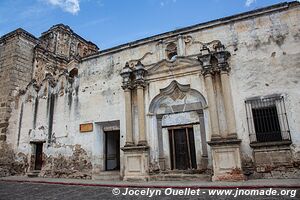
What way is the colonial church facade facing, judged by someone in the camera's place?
facing the viewer and to the left of the viewer
